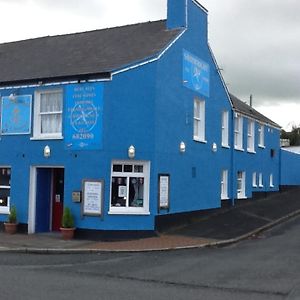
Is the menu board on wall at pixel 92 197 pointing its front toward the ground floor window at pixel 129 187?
no

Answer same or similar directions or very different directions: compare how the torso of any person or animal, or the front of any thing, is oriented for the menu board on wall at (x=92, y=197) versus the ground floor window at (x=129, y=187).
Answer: same or similar directions

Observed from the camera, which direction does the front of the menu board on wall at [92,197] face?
facing the viewer

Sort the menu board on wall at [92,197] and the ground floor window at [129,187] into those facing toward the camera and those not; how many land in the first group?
2

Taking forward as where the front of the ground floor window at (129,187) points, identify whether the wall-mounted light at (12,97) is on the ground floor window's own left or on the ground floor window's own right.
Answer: on the ground floor window's own right

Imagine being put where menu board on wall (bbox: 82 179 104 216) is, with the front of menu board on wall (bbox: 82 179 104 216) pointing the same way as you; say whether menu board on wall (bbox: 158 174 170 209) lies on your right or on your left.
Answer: on your left

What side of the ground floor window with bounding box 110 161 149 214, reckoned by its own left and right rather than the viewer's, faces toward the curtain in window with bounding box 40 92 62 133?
right

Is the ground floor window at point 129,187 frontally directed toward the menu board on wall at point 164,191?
no

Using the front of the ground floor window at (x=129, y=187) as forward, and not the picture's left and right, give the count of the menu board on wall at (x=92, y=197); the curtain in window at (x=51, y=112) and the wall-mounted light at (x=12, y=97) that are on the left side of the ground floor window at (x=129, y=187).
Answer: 0
